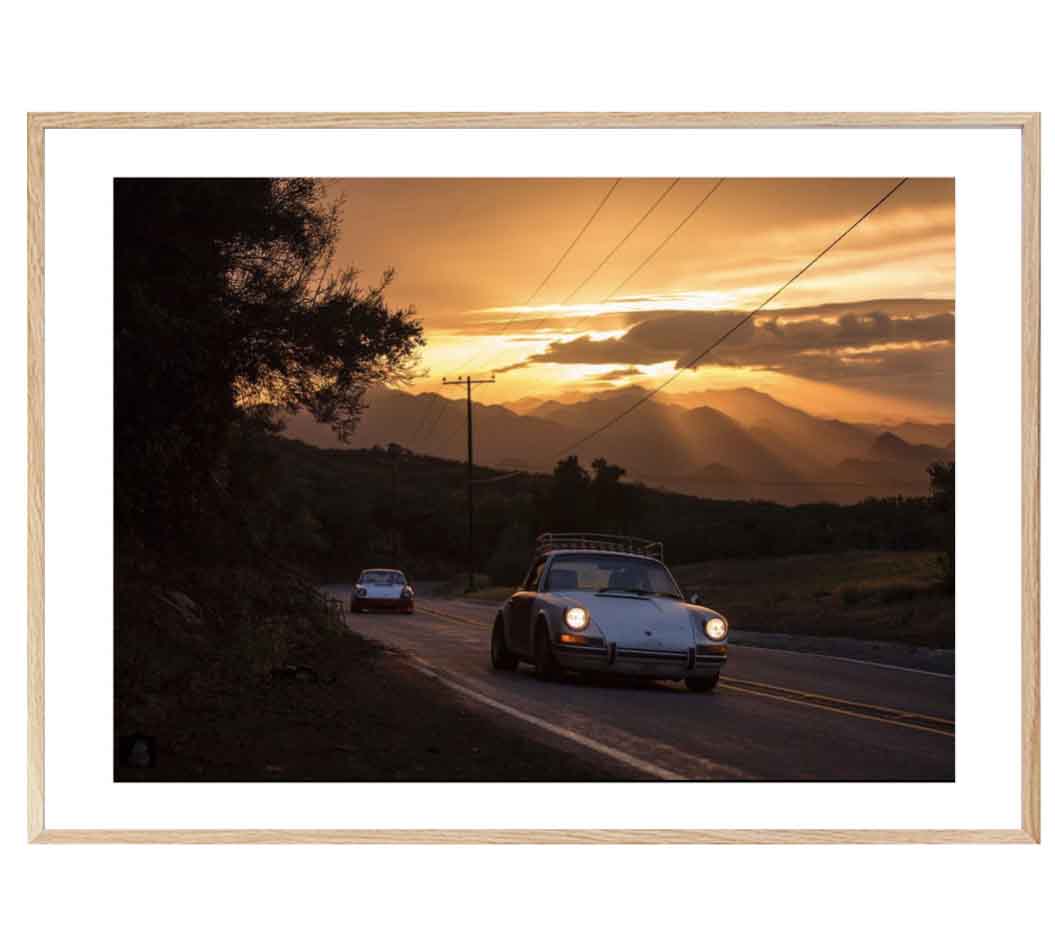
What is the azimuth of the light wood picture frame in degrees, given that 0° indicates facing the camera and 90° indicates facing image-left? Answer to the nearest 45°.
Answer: approximately 0°
